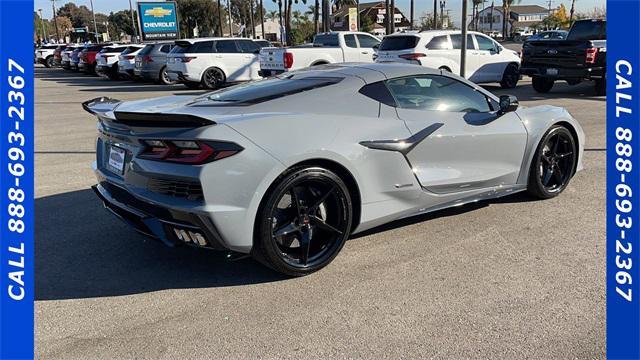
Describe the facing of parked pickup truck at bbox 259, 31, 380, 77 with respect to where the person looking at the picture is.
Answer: facing away from the viewer and to the right of the viewer

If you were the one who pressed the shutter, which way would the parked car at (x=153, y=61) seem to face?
facing away from the viewer and to the right of the viewer

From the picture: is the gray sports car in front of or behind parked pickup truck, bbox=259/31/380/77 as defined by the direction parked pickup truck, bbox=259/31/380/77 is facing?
behind

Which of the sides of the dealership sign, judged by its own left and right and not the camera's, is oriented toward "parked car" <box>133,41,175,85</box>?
front

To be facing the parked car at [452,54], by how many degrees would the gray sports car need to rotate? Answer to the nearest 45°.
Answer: approximately 45° to its left

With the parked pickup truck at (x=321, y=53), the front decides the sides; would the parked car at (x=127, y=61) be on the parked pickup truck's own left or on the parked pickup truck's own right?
on the parked pickup truck's own left

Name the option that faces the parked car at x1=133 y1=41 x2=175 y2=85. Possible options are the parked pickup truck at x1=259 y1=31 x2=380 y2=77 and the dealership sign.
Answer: the dealership sign

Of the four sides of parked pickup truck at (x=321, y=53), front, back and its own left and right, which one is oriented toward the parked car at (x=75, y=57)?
left

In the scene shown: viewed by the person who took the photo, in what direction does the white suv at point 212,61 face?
facing away from the viewer and to the right of the viewer

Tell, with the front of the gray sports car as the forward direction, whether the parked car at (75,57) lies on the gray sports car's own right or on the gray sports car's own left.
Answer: on the gray sports car's own left
